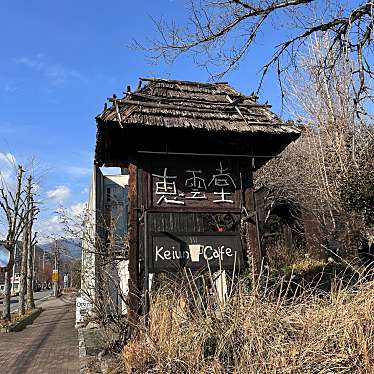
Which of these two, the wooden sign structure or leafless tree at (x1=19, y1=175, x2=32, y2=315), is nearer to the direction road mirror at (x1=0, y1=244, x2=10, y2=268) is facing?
the wooden sign structure

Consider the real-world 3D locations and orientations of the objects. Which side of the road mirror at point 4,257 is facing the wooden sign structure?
front

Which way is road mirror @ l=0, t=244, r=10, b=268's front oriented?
toward the camera
